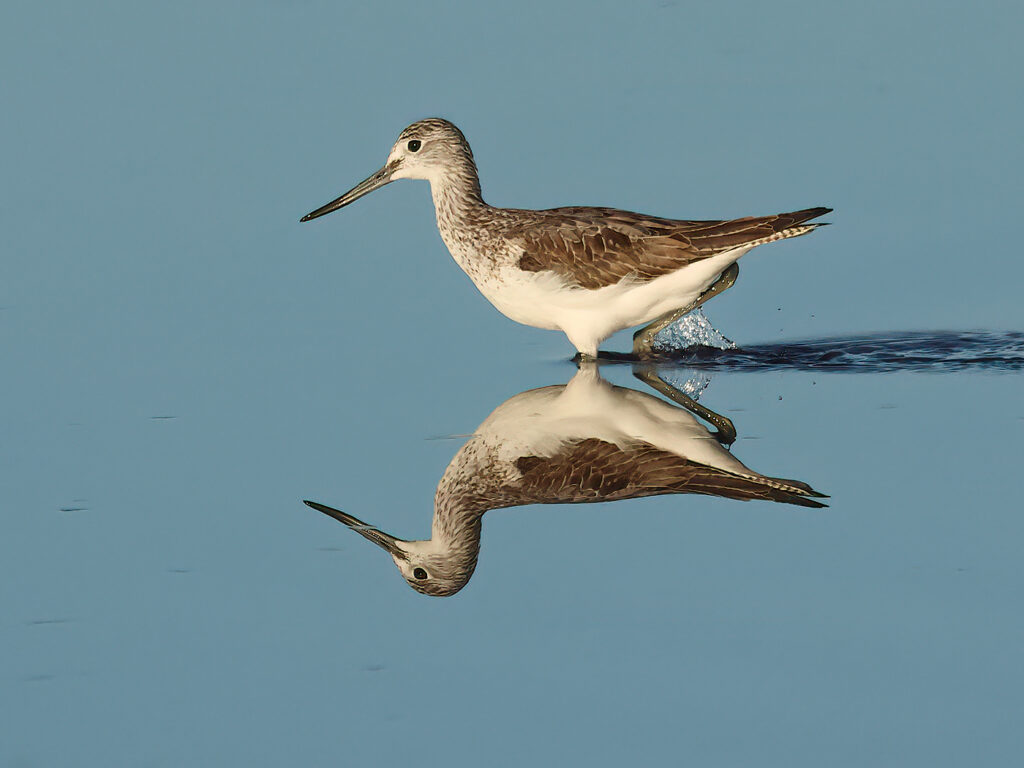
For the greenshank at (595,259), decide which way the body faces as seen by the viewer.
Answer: to the viewer's left
